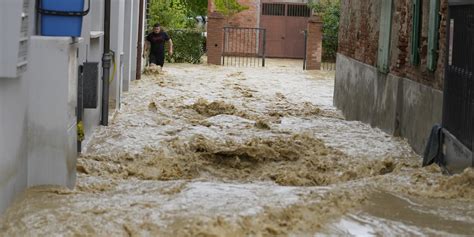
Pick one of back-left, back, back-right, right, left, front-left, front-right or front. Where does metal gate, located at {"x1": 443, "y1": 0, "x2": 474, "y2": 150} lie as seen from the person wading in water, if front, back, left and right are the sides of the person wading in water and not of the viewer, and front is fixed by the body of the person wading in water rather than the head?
front

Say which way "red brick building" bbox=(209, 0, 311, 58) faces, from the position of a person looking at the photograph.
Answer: facing the viewer

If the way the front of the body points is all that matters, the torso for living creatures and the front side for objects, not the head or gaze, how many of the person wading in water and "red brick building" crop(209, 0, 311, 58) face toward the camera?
2

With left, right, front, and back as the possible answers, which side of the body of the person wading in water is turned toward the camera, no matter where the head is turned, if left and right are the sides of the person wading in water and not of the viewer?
front

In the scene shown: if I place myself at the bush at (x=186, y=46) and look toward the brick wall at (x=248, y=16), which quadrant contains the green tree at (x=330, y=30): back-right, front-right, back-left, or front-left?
front-right

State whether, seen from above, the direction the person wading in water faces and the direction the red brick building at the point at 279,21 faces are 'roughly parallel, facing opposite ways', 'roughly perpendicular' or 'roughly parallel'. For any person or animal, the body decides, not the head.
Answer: roughly parallel

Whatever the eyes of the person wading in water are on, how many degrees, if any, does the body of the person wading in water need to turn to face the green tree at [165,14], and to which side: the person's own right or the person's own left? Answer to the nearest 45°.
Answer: approximately 180°

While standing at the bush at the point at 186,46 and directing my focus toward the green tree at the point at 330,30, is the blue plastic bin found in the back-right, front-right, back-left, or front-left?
back-right

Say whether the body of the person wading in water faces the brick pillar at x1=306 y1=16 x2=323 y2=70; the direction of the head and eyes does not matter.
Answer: no

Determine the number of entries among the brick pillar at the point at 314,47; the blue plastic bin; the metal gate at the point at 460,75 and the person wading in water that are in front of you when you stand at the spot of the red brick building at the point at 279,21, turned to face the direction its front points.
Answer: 4

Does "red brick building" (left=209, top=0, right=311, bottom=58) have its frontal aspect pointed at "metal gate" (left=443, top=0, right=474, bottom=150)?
yes

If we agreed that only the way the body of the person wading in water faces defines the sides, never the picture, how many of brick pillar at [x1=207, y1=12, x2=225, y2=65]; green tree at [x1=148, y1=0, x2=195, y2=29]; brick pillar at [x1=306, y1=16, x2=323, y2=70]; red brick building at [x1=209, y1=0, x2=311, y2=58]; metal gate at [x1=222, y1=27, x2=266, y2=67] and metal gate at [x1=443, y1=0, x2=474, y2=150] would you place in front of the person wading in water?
1

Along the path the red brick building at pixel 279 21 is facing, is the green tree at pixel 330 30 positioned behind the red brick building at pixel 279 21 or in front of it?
in front

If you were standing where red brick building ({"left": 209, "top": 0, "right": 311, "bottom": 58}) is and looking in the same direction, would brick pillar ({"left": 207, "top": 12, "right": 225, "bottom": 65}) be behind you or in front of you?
in front
